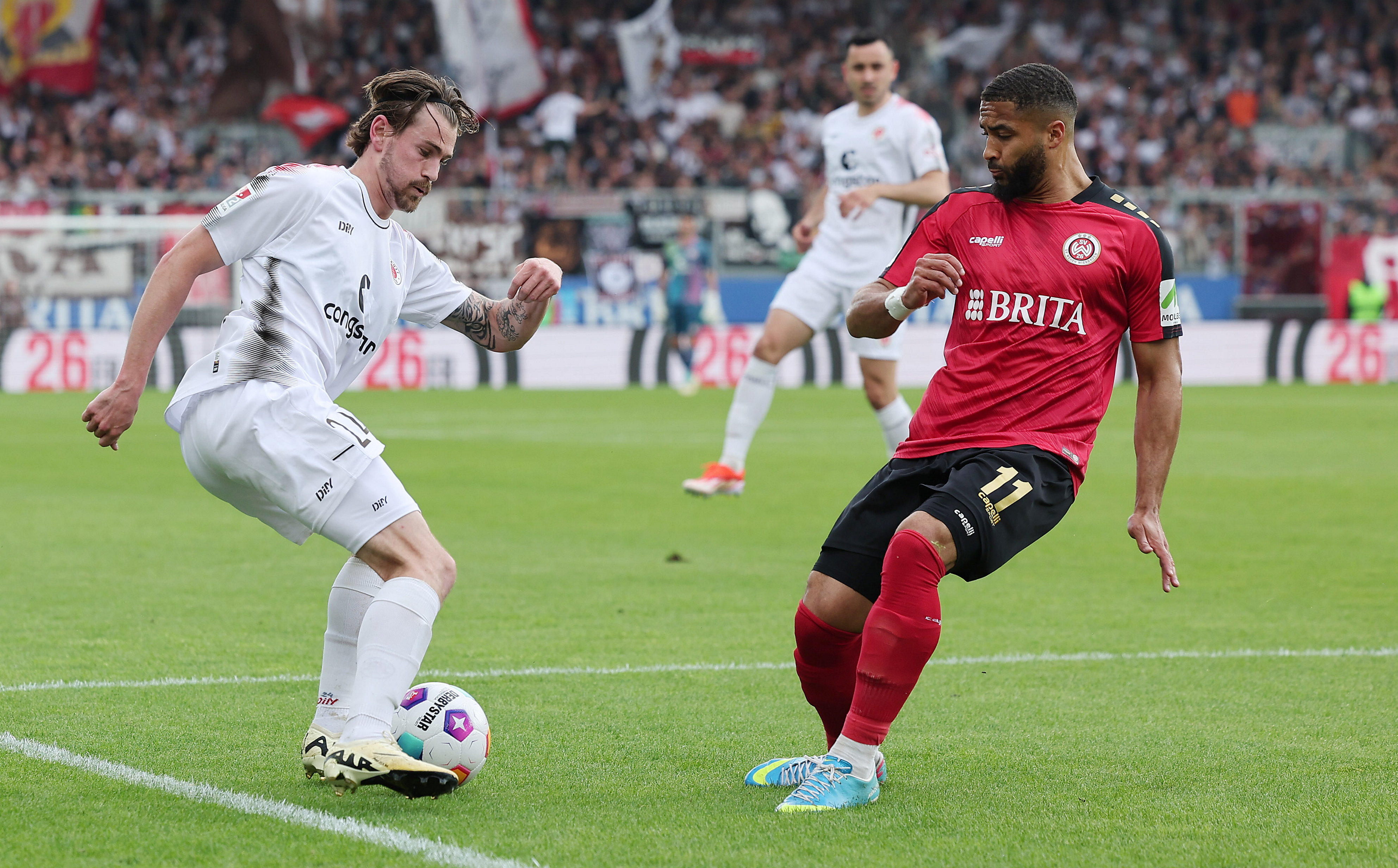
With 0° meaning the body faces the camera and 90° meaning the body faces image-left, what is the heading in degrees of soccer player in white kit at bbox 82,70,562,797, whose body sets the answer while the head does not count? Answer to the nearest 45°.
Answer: approximately 315°

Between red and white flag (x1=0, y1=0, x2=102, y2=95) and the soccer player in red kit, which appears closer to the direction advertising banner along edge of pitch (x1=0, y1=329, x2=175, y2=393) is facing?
the soccer player in red kit

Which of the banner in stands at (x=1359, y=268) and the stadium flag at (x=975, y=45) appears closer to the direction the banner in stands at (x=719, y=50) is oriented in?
the banner in stands

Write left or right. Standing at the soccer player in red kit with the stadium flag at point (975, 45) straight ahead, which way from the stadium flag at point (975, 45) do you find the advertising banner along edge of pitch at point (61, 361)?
left

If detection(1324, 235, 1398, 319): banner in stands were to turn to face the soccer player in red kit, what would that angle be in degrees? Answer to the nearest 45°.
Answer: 0° — it already faces them

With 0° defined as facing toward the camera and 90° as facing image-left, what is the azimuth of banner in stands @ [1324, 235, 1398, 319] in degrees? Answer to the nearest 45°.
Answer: approximately 0°

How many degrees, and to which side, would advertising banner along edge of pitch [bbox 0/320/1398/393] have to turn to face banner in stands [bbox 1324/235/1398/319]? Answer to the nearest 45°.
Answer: approximately 90° to its left

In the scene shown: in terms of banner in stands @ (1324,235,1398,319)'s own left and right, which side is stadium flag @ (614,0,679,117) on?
on its right

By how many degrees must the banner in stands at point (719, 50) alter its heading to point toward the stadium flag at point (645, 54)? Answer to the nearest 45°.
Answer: approximately 45° to its right

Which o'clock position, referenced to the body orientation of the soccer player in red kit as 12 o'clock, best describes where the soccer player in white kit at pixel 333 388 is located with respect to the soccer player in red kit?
The soccer player in white kit is roughly at 1 o'clock from the soccer player in red kit.

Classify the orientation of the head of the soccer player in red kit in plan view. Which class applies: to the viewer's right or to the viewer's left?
to the viewer's left
